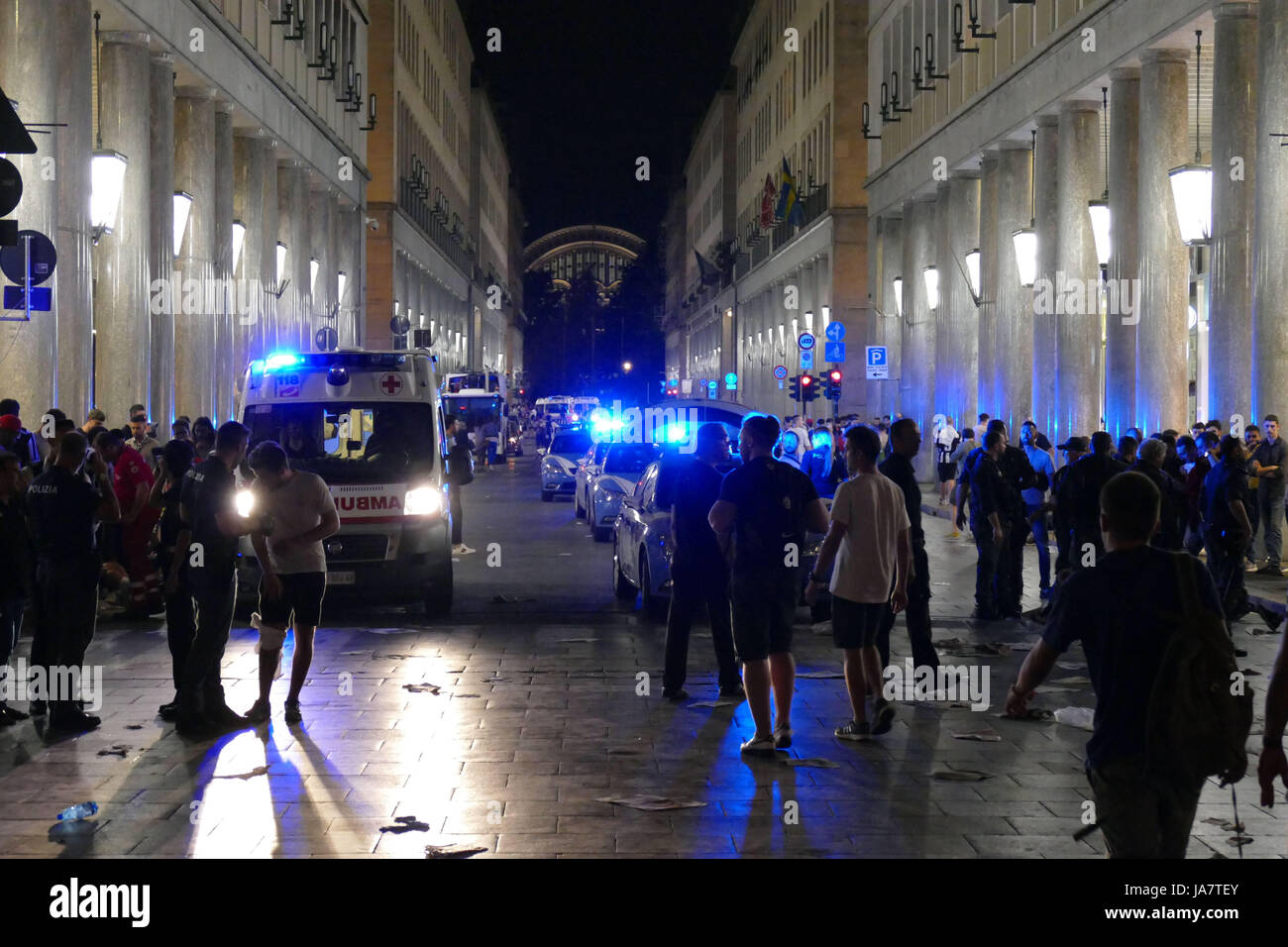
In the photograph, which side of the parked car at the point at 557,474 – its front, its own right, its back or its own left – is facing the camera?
front

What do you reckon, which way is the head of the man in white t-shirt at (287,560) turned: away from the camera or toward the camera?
toward the camera

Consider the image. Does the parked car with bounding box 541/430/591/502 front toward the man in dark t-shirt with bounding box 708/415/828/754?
yes

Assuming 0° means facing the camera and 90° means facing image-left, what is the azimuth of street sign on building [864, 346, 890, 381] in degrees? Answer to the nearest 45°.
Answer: approximately 0°

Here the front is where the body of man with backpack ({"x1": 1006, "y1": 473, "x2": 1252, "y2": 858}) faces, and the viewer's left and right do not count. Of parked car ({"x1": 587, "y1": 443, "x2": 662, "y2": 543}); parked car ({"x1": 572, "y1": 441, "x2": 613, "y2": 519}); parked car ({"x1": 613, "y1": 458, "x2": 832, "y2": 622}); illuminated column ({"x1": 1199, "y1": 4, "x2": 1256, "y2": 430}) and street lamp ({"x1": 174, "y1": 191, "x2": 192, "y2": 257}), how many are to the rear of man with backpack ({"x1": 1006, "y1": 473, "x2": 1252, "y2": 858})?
0

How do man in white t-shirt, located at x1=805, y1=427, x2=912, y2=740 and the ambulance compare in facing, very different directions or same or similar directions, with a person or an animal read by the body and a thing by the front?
very different directions

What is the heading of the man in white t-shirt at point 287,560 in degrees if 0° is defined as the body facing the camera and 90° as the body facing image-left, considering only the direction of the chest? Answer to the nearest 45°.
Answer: approximately 45°

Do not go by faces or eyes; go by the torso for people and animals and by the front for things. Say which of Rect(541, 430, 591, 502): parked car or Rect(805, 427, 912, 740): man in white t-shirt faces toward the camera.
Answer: the parked car

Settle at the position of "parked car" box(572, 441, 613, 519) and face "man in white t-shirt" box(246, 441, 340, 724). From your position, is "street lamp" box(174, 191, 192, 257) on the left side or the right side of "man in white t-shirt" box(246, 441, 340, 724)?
right

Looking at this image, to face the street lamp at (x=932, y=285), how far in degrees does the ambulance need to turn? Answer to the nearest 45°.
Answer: approximately 135° to its left

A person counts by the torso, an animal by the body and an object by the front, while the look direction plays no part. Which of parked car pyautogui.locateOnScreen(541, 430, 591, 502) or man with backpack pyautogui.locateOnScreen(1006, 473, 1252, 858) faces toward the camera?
the parked car

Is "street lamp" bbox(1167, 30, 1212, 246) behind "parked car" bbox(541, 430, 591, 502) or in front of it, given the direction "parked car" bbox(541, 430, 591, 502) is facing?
in front

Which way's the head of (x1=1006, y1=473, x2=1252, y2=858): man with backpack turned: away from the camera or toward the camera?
away from the camera

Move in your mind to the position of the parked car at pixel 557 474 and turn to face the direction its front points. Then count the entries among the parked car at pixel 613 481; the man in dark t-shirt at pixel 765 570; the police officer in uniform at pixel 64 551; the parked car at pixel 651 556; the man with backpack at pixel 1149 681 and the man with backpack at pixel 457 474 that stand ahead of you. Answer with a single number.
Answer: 6

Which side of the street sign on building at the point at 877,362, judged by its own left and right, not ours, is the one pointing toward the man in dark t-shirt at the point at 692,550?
front

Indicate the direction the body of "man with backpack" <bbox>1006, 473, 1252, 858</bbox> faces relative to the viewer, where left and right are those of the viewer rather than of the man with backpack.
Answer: facing away from the viewer

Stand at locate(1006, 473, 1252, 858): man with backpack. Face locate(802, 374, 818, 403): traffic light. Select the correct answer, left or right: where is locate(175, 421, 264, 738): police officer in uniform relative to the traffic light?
left

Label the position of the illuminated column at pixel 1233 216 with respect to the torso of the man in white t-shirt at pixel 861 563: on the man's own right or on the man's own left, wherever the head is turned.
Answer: on the man's own right

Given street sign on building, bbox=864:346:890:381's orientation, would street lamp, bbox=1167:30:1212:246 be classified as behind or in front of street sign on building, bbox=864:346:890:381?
in front
